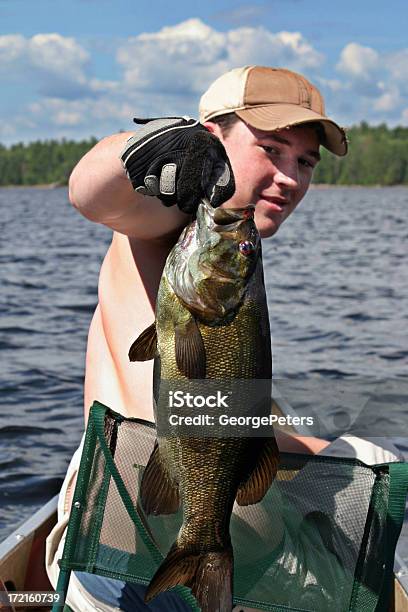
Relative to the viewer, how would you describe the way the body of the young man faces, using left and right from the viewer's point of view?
facing the viewer and to the right of the viewer
